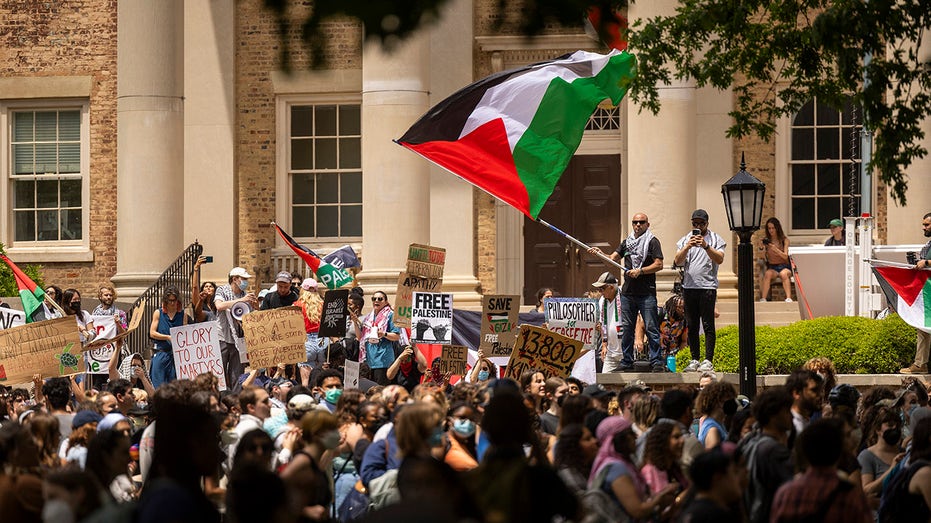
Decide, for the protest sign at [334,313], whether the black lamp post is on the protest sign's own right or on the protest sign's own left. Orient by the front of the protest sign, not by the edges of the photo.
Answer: on the protest sign's own left

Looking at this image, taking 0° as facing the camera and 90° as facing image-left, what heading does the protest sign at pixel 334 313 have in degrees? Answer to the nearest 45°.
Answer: approximately 0°

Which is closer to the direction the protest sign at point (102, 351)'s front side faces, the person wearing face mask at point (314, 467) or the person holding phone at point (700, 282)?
the person wearing face mask

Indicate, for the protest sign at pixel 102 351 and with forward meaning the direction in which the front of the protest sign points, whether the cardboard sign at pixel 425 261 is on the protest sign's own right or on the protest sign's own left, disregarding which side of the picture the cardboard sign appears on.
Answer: on the protest sign's own left

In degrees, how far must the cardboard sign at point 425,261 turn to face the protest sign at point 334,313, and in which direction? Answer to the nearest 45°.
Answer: approximately 90° to its right
